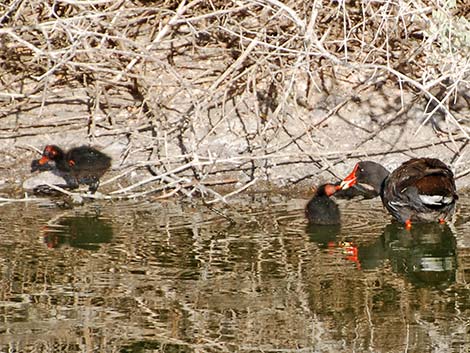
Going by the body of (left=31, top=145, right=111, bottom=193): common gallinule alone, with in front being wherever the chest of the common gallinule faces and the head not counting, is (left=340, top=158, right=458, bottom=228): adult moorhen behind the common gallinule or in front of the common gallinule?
behind

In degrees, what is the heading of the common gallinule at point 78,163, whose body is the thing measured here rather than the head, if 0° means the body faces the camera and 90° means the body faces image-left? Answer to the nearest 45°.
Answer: approximately 90°

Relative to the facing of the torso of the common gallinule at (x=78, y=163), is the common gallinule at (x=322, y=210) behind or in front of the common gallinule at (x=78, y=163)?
behind
